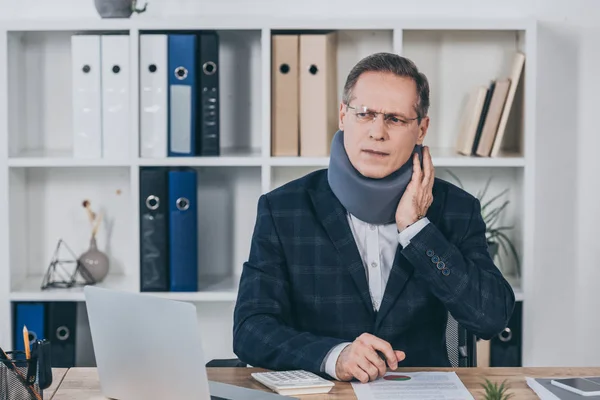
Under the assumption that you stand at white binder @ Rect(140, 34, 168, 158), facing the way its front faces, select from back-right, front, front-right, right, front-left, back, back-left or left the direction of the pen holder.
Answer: front

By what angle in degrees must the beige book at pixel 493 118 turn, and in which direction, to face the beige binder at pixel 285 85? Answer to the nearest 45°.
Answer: approximately 90° to its right

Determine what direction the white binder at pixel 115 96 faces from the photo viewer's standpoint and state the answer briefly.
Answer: facing the viewer

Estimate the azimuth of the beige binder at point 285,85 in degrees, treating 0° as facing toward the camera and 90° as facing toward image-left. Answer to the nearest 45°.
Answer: approximately 0°

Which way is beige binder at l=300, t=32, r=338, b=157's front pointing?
toward the camera

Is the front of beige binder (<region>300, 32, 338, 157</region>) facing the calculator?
yes

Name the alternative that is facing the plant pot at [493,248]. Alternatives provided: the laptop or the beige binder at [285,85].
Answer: the laptop

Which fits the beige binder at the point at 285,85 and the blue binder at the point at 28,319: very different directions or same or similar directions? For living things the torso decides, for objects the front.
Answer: same or similar directions

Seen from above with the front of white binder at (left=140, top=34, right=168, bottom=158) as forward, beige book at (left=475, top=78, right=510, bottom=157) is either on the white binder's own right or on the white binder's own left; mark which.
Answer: on the white binder's own left

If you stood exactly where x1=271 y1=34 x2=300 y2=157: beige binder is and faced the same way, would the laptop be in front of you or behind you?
in front

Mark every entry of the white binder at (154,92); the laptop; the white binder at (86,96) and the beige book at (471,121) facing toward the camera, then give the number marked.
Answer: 3

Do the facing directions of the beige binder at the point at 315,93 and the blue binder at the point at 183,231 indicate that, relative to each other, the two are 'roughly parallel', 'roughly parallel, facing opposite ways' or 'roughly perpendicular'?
roughly parallel

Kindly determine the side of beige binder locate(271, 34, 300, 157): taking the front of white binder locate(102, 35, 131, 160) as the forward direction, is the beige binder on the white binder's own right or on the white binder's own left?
on the white binder's own left

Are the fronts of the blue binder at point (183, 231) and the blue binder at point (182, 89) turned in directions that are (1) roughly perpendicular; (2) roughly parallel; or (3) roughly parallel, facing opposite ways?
roughly parallel
